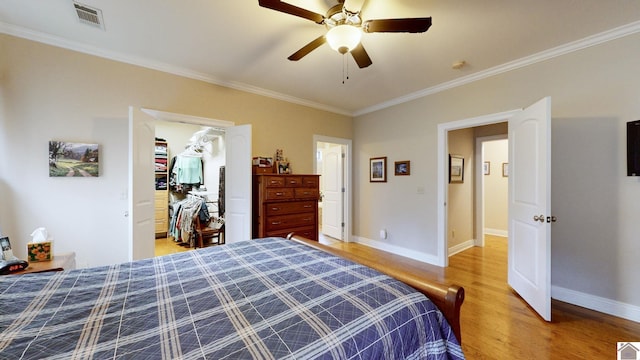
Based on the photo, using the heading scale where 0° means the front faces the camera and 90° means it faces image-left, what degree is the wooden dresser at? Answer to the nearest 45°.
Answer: approximately 315°

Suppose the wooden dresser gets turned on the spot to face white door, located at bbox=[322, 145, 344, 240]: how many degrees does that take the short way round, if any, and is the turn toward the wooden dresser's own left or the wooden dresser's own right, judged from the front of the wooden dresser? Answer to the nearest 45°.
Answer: approximately 90° to the wooden dresser's own left

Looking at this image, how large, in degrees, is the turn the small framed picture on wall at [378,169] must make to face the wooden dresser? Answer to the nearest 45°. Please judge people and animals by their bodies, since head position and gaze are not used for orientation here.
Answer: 0° — it already faces it

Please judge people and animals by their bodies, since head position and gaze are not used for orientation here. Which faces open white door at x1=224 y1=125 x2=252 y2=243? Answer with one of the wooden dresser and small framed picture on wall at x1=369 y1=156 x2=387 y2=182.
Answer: the small framed picture on wall

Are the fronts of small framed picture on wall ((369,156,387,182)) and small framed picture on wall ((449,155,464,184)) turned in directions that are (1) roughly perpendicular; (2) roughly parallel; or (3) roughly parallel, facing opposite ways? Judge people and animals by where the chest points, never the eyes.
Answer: roughly perpendicular

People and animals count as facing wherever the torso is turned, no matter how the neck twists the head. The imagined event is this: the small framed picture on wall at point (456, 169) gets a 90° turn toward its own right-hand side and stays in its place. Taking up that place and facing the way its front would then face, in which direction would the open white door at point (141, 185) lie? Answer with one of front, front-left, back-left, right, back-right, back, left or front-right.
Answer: front

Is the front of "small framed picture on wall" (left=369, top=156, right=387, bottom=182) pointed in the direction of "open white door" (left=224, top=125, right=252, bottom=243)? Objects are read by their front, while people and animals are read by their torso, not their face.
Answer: yes

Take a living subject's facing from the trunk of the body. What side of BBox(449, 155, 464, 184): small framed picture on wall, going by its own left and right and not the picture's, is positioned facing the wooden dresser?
right
